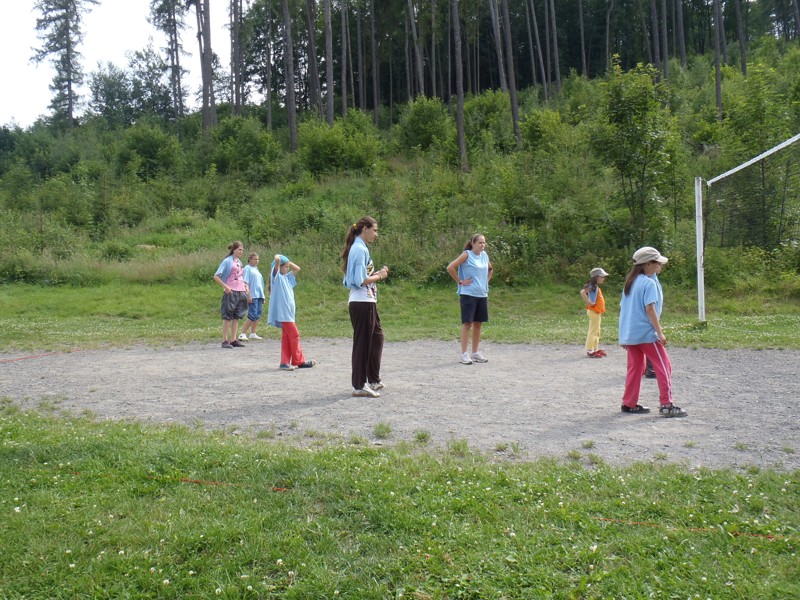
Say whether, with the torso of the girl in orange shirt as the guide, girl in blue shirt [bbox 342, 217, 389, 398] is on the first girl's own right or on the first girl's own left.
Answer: on the first girl's own right

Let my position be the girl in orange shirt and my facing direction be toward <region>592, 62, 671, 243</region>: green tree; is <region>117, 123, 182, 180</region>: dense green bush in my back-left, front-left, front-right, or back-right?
front-left

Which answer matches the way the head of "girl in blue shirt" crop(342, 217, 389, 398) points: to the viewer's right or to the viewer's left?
to the viewer's right

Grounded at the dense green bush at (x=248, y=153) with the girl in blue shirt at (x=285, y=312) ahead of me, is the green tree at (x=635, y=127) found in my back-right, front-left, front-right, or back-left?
front-left

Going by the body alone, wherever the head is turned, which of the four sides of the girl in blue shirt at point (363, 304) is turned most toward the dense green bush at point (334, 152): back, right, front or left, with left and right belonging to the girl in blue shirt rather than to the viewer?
left

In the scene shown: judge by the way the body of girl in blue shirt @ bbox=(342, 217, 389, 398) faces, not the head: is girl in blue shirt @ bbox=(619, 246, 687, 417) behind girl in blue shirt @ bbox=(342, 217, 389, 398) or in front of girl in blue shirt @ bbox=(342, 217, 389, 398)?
in front

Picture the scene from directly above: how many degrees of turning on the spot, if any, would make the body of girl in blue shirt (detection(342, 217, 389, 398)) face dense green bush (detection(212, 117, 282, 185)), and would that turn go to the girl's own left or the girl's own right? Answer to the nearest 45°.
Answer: approximately 90° to the girl's own left
